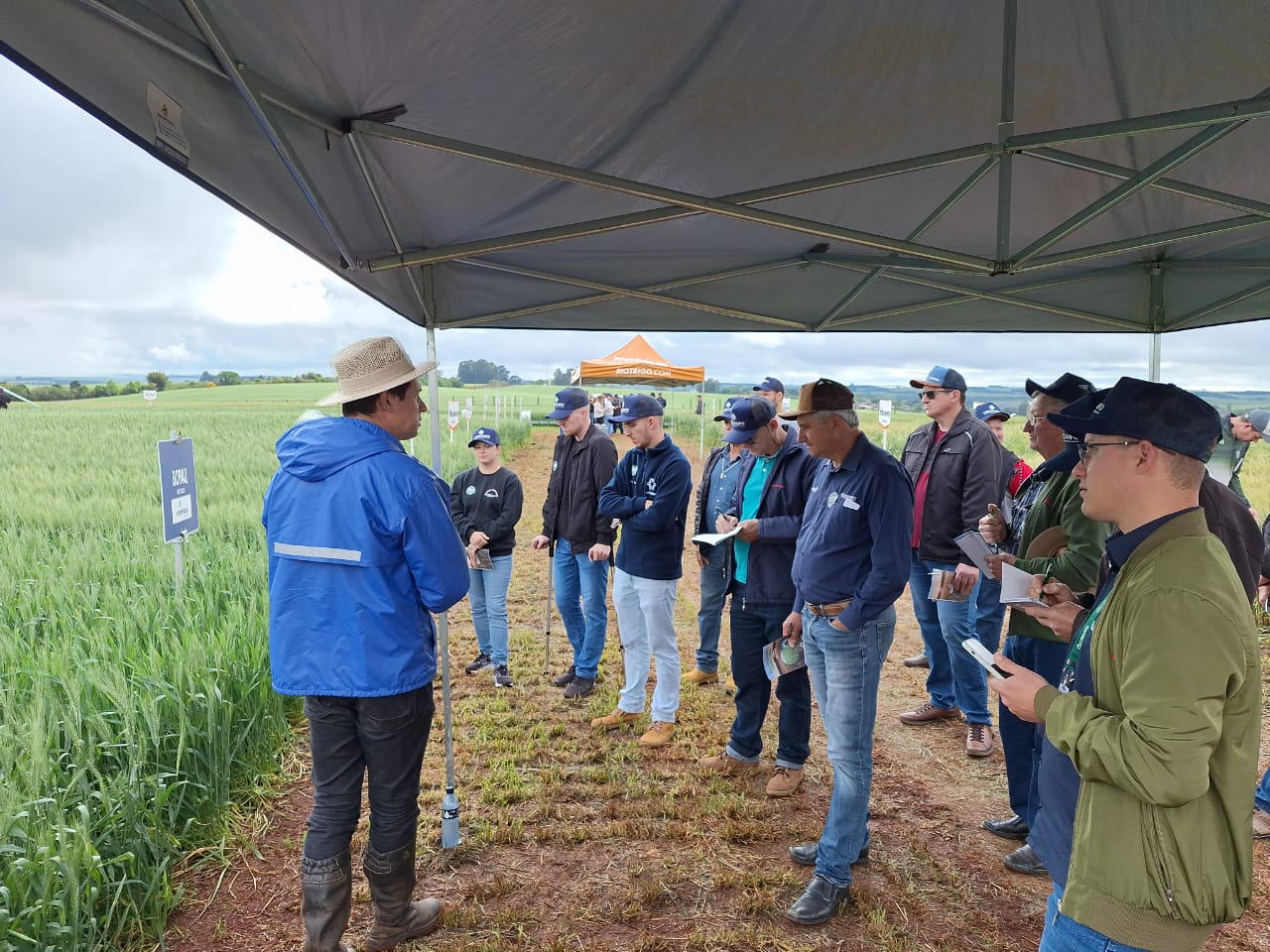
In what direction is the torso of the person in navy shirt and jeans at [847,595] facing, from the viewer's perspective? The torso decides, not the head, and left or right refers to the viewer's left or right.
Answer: facing the viewer and to the left of the viewer

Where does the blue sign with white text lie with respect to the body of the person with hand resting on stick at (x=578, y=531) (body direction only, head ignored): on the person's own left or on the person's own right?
on the person's own right

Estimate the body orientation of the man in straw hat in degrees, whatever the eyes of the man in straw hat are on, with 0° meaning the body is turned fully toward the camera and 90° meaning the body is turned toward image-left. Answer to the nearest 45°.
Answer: approximately 225°

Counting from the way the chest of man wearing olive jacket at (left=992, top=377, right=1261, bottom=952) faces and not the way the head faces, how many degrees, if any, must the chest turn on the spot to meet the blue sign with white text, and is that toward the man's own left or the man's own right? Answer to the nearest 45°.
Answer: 0° — they already face it

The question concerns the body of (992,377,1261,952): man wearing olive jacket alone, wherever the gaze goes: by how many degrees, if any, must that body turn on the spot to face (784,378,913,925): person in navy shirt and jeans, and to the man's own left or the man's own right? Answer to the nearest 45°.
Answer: approximately 45° to the man's own right

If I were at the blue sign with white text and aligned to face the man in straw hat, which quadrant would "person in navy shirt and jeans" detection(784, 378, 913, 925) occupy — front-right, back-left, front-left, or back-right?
front-left

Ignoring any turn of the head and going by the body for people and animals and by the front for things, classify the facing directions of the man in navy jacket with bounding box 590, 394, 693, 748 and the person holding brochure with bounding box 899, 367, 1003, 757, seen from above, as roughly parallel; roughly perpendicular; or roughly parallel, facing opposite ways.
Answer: roughly parallel

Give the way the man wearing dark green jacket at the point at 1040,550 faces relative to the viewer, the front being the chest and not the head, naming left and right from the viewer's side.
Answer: facing to the left of the viewer

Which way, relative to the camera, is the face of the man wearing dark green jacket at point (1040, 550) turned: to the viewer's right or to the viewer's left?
to the viewer's left

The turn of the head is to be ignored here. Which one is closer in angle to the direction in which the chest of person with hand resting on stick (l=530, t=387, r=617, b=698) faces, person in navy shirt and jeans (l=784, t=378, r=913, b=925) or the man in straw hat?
the man in straw hat

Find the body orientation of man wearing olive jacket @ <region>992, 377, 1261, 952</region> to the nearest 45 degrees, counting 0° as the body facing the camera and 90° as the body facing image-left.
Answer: approximately 90°

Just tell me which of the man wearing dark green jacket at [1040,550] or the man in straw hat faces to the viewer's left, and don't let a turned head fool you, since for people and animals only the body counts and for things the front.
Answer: the man wearing dark green jacket

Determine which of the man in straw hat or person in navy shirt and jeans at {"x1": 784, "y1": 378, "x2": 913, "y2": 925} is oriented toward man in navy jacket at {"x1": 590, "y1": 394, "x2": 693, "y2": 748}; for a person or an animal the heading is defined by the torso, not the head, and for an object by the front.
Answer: the man in straw hat

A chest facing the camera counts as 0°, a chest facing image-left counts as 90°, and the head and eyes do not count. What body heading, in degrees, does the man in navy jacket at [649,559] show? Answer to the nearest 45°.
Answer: approximately 45°

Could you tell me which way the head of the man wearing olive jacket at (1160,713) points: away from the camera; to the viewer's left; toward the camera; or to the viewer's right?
to the viewer's left
